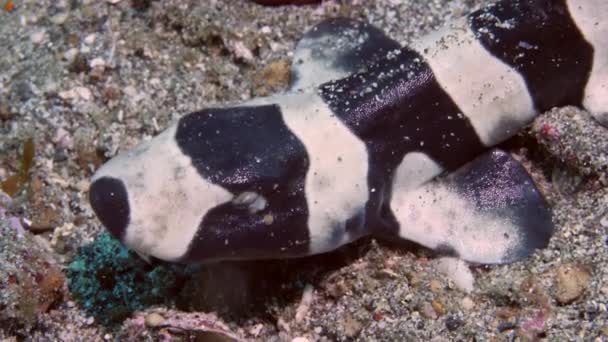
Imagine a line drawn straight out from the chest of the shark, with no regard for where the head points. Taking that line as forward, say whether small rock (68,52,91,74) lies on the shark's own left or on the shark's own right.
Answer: on the shark's own right

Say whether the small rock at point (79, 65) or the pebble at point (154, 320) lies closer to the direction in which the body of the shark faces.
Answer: the pebble

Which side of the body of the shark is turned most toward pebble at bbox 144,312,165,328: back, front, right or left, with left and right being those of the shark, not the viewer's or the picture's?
front

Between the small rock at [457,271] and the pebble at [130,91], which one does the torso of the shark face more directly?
the pebble

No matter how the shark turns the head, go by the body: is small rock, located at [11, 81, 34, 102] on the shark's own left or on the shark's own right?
on the shark's own right

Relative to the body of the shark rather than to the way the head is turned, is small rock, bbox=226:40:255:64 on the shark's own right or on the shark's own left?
on the shark's own right

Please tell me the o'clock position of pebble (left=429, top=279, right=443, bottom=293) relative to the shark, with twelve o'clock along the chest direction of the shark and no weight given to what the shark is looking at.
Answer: The pebble is roughly at 9 o'clock from the shark.

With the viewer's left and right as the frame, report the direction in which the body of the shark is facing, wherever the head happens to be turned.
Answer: facing the viewer and to the left of the viewer

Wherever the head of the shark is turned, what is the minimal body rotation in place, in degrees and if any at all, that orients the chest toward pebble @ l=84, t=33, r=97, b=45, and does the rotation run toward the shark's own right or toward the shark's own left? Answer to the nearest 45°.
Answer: approximately 90° to the shark's own right
